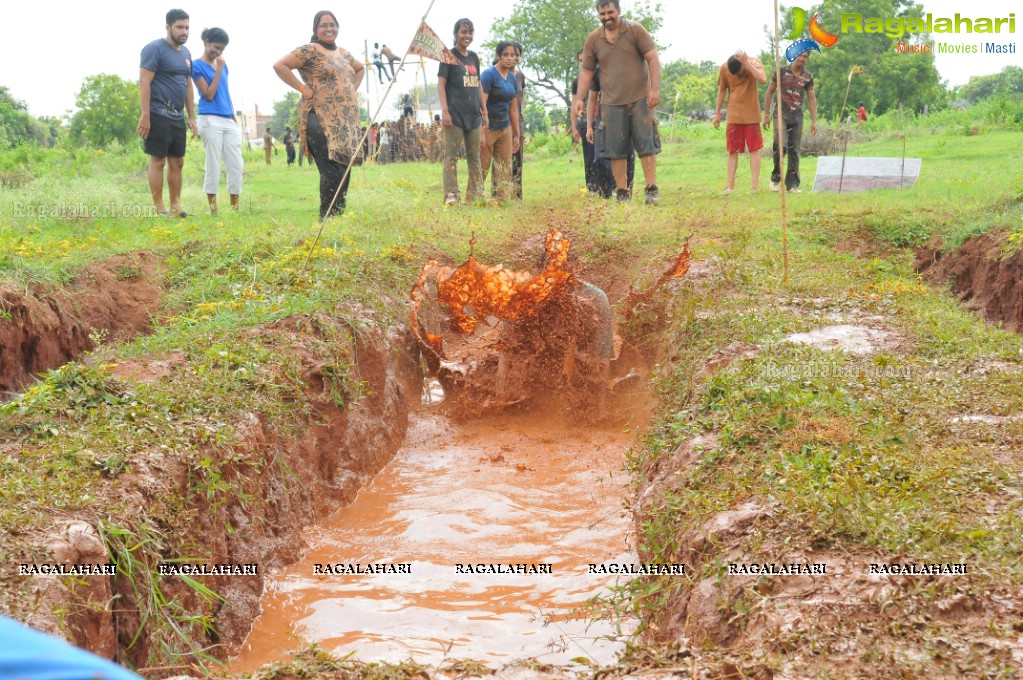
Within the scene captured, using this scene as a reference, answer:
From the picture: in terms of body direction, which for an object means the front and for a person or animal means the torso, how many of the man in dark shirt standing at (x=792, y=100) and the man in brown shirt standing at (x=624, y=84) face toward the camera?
2

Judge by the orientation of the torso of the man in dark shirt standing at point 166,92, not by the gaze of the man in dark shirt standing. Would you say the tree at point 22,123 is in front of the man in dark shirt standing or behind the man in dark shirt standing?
behind

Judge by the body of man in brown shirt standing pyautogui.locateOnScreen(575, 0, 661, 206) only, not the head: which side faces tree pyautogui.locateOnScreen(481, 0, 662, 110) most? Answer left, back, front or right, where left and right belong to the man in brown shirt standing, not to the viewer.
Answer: back

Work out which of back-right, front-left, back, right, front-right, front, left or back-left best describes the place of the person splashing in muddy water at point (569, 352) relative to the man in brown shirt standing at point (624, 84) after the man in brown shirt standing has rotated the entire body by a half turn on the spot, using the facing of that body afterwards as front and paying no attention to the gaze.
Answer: back

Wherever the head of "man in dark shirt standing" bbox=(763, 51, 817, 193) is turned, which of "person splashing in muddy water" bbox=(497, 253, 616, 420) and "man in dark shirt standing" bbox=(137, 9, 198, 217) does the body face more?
the person splashing in muddy water

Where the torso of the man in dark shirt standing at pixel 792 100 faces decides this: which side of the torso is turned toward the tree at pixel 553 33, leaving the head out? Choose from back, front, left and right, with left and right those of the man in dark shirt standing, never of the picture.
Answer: back

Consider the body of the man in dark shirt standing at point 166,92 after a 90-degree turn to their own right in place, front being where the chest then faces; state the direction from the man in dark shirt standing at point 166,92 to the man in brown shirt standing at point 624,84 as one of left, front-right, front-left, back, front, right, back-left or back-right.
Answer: back-left

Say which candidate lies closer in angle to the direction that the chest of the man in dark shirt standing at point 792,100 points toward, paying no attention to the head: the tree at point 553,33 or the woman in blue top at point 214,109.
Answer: the woman in blue top

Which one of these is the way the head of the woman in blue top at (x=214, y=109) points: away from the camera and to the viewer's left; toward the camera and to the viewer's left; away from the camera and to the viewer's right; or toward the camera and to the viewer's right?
toward the camera and to the viewer's right

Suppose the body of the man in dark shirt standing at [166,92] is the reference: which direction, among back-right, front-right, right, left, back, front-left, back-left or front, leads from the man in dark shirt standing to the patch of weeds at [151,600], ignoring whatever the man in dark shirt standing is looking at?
front-right

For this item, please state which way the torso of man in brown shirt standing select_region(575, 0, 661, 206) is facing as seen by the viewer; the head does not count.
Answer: toward the camera

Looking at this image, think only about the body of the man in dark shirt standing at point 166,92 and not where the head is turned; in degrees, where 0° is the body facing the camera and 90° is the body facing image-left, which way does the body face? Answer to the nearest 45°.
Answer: approximately 315°
